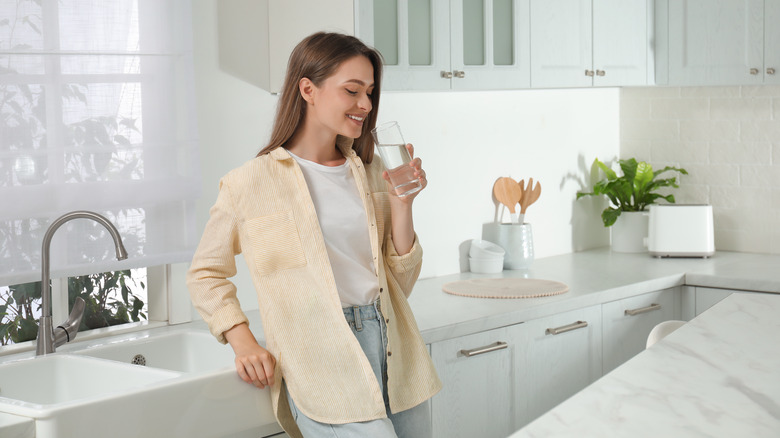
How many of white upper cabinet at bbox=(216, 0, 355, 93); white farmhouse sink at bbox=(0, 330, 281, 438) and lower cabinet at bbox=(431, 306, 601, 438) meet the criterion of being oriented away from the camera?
0

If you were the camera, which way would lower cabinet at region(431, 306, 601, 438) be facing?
facing the viewer and to the right of the viewer

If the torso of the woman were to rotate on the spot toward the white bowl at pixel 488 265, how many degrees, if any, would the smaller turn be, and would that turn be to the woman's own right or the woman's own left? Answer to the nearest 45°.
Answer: approximately 90° to the woman's own left

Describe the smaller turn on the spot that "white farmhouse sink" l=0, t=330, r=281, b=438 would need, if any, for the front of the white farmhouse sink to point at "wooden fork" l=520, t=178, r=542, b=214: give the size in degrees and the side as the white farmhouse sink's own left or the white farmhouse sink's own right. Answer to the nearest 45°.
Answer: approximately 90° to the white farmhouse sink's own left

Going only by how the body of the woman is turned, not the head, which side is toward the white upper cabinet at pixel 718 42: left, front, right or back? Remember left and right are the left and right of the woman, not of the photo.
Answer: left

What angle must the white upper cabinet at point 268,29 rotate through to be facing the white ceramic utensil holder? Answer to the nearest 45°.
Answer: approximately 90° to its left

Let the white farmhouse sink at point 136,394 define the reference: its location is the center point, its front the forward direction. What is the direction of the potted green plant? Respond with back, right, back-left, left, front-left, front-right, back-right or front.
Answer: left

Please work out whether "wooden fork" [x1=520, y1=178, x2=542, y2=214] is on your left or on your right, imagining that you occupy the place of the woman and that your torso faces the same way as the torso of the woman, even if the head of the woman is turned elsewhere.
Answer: on your left

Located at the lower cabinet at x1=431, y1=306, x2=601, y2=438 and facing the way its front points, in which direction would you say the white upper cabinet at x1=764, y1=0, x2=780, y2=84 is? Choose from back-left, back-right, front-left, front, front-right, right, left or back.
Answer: left

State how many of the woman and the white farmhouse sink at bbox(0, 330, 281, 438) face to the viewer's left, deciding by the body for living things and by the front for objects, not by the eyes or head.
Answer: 0

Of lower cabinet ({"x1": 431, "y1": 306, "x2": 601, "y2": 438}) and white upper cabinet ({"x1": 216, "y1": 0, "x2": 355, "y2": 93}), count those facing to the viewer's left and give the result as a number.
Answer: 0

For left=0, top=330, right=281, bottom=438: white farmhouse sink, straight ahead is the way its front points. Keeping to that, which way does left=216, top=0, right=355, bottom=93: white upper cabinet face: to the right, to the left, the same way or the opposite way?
the same way

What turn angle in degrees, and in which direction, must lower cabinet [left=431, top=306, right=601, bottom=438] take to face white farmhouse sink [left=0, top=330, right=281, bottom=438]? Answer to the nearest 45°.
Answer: approximately 90° to its right

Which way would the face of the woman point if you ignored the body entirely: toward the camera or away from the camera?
toward the camera
